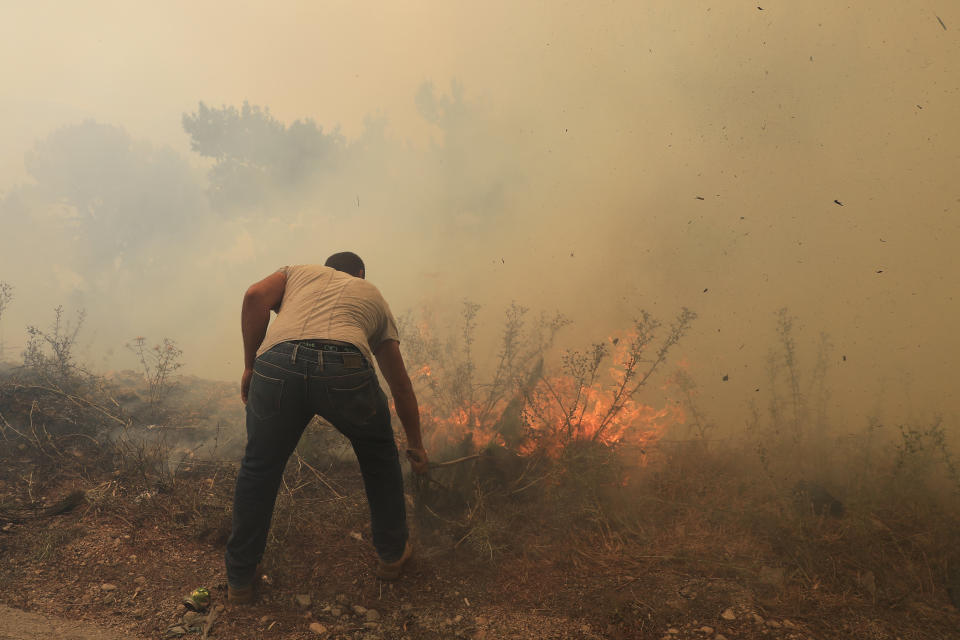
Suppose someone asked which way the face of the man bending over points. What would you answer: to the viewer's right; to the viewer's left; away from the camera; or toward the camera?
away from the camera

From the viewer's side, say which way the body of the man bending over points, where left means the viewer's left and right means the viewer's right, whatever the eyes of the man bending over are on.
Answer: facing away from the viewer

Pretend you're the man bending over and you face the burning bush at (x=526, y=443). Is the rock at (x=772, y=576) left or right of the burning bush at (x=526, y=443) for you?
right

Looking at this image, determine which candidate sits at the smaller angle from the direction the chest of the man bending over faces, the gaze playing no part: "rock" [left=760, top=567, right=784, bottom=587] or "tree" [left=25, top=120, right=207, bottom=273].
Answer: the tree

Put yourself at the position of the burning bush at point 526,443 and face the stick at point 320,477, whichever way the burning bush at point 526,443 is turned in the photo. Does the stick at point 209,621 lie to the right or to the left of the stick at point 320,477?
left

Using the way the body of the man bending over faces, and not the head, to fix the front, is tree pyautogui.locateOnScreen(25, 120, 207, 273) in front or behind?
in front

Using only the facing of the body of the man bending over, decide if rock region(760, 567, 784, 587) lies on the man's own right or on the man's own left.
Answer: on the man's own right

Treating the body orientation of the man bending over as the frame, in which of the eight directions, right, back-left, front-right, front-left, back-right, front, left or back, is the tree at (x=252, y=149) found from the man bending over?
front
